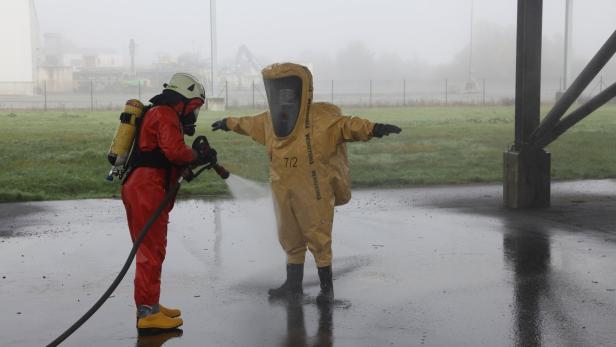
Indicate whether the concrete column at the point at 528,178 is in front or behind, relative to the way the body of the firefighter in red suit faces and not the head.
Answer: in front

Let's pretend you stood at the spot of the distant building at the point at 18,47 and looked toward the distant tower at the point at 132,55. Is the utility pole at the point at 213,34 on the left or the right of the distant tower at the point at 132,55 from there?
right

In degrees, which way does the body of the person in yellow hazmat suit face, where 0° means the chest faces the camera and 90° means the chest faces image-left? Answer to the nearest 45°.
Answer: approximately 45°

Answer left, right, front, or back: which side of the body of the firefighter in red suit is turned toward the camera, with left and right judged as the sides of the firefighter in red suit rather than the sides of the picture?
right

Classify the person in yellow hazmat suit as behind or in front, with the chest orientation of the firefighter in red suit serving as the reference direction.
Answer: in front

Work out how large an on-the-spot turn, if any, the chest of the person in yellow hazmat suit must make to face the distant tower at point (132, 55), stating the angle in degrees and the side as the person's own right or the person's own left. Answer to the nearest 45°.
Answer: approximately 135° to the person's own right

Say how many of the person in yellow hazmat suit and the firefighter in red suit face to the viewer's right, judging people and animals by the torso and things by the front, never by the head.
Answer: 1

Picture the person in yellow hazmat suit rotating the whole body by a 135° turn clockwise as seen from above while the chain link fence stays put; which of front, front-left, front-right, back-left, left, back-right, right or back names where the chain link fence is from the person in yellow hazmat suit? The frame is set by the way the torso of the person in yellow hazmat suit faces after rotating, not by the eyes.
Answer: front

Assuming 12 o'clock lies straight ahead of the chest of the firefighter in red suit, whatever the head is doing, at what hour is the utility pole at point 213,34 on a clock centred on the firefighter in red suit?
The utility pole is roughly at 9 o'clock from the firefighter in red suit.

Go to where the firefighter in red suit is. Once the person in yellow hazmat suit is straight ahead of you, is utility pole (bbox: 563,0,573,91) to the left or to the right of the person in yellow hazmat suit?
left

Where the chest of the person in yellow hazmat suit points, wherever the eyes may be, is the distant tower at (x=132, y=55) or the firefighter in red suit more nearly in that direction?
the firefighter in red suit

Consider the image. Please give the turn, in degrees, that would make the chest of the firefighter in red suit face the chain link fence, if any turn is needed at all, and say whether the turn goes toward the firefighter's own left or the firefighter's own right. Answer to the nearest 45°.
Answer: approximately 90° to the firefighter's own left

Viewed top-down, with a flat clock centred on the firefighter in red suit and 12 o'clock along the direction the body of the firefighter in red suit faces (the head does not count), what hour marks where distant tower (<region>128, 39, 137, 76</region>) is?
The distant tower is roughly at 9 o'clock from the firefighter in red suit.

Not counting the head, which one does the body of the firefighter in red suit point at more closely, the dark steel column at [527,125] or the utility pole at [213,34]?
the dark steel column

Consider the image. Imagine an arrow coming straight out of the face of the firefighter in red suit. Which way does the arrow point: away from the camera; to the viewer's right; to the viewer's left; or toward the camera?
to the viewer's right

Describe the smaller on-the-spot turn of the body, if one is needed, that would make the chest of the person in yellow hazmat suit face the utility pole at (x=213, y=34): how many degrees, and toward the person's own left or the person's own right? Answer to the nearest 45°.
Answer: approximately 135° to the person's own right

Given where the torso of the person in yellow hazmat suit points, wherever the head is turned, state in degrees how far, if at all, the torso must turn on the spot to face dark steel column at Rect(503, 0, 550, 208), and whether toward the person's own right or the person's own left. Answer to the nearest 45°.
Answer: approximately 180°

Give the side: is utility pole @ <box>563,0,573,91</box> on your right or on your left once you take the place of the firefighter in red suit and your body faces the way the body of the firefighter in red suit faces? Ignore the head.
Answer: on your left

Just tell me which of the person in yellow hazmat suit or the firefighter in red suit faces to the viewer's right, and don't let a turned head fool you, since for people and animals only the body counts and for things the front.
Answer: the firefighter in red suit
